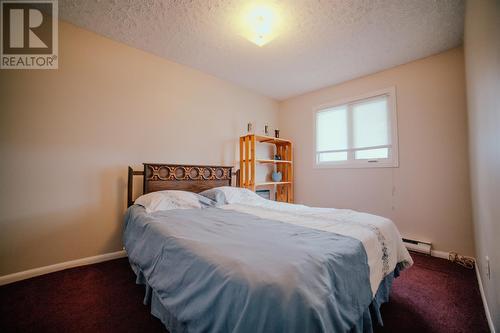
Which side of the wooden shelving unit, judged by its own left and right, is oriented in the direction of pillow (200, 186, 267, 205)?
right

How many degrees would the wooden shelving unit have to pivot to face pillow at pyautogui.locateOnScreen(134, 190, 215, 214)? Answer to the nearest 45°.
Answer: approximately 90° to its right

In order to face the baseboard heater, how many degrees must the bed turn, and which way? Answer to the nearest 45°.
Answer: approximately 90° to its left
